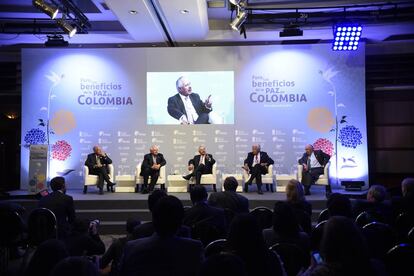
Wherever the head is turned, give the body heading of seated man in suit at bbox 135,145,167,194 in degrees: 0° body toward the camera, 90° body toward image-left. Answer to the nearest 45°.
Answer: approximately 0°

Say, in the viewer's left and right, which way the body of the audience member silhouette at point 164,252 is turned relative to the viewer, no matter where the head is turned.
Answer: facing away from the viewer

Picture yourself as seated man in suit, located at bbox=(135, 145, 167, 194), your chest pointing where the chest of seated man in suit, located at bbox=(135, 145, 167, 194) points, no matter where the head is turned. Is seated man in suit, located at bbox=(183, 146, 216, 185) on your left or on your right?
on your left

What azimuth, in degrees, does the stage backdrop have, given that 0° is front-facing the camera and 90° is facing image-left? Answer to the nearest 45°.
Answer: approximately 0°
